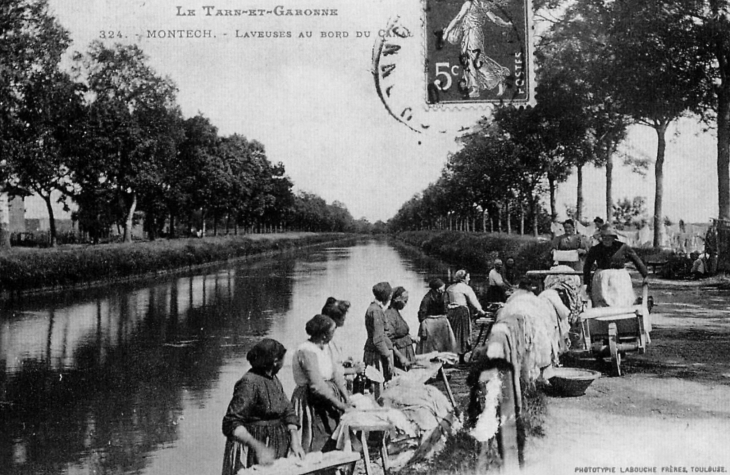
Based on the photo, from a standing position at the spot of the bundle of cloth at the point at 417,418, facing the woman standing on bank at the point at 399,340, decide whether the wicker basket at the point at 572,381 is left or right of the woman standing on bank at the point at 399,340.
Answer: right

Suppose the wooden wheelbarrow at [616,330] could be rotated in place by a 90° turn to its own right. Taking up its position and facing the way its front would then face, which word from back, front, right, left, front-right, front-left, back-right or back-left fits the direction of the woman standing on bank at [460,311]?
front-right
